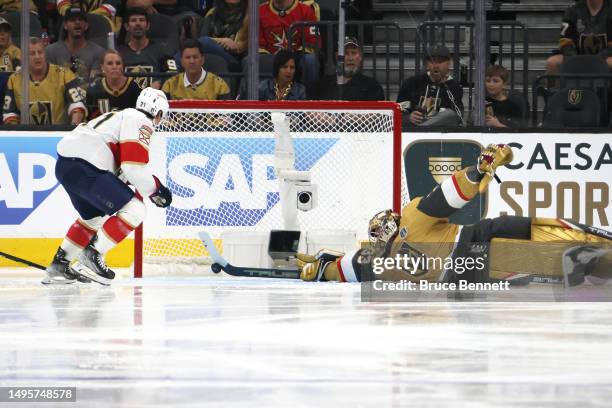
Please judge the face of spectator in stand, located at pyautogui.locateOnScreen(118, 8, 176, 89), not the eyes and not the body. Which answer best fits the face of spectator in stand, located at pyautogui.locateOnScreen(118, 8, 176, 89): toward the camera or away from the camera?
toward the camera

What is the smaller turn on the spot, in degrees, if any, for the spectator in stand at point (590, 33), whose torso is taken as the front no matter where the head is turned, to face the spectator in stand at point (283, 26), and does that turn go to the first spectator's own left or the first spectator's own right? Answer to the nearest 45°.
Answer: approximately 90° to the first spectator's own right

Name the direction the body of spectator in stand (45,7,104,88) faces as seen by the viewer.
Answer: toward the camera

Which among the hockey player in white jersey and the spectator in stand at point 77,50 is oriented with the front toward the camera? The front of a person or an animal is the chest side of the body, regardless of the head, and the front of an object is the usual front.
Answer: the spectator in stand

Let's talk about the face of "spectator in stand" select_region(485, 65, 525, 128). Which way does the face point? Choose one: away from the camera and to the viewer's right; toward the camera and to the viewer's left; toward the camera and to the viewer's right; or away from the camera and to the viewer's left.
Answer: toward the camera and to the viewer's left

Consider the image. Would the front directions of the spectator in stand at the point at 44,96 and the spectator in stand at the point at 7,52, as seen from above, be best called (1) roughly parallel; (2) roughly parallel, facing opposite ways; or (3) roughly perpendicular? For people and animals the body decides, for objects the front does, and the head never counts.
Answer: roughly parallel

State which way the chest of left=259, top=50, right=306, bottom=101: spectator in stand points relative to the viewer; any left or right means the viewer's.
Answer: facing the viewer

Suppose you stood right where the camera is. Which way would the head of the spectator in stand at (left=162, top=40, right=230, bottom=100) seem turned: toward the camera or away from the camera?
toward the camera

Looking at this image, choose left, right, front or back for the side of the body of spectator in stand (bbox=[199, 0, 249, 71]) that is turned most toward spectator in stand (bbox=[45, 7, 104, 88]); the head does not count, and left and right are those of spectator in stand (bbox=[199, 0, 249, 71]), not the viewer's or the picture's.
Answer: right

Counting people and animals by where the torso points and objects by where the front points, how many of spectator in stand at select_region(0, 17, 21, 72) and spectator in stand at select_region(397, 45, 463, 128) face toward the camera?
2

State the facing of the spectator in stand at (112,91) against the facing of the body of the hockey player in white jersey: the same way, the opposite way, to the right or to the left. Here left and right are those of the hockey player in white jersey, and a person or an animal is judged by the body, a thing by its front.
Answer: to the right

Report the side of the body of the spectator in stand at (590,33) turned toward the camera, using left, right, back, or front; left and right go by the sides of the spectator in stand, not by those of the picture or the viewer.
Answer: front

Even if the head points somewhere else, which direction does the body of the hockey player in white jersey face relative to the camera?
to the viewer's right
